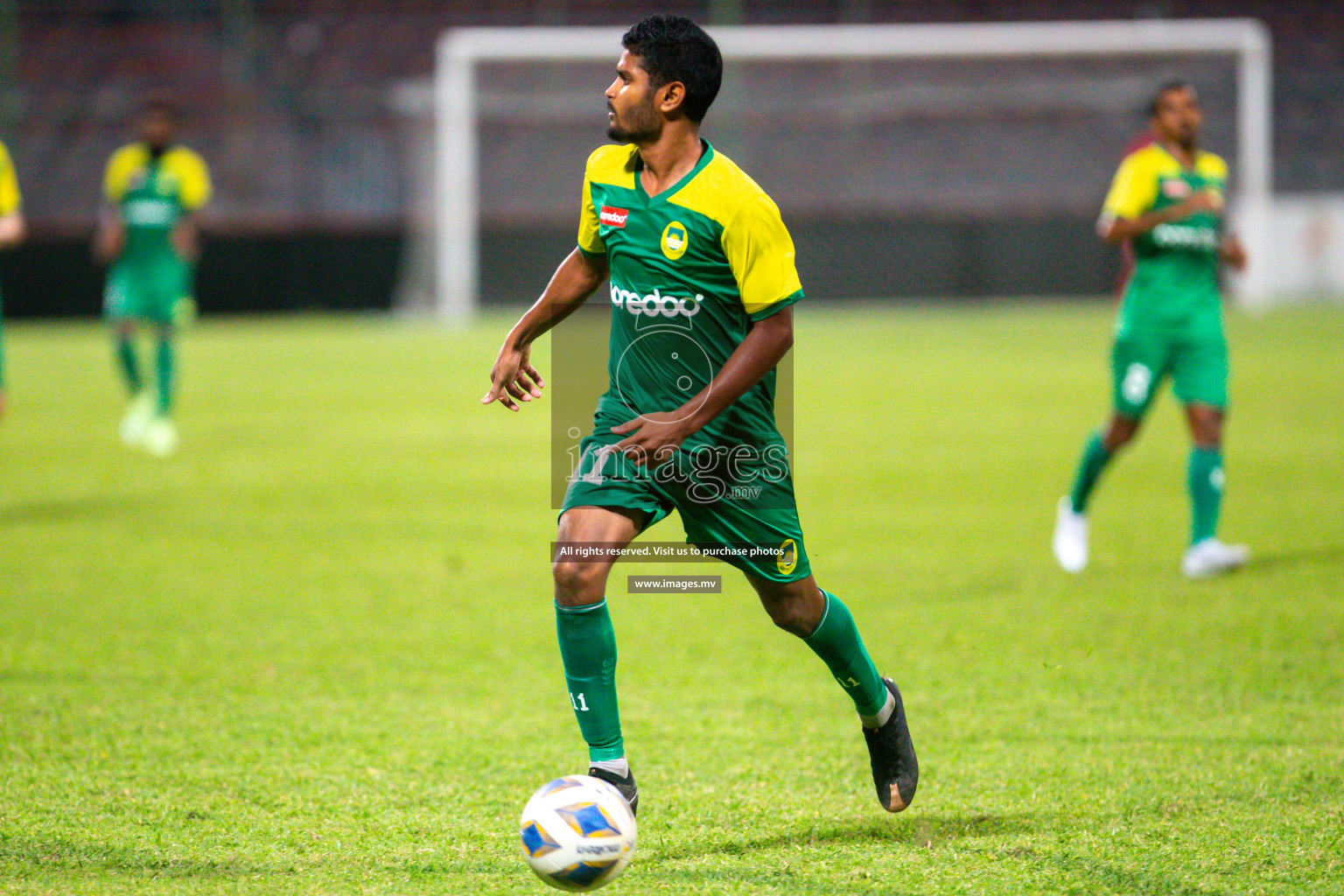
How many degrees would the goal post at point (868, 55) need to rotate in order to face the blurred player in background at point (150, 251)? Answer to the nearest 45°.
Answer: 0° — it already faces them

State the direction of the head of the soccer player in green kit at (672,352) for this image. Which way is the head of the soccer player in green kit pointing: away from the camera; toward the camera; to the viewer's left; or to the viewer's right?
to the viewer's left

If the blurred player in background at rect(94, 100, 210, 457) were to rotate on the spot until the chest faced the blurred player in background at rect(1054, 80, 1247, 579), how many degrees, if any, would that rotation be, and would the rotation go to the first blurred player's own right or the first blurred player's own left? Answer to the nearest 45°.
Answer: approximately 45° to the first blurred player's own left

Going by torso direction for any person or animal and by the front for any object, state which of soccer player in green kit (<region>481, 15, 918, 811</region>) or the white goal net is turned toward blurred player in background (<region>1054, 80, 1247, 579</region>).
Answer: the white goal net

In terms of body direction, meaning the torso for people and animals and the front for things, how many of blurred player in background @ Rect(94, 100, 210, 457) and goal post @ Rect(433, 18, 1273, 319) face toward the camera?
2

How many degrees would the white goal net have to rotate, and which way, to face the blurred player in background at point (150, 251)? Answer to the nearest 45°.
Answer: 0° — it already faces them

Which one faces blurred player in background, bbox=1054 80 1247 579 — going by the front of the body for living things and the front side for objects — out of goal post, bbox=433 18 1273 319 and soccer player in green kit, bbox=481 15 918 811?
the goal post

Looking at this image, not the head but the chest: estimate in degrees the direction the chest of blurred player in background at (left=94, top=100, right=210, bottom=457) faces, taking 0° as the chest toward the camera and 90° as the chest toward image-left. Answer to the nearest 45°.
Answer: approximately 0°

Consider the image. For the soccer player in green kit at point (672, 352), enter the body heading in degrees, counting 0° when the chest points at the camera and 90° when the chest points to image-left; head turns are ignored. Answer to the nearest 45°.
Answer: approximately 45°
